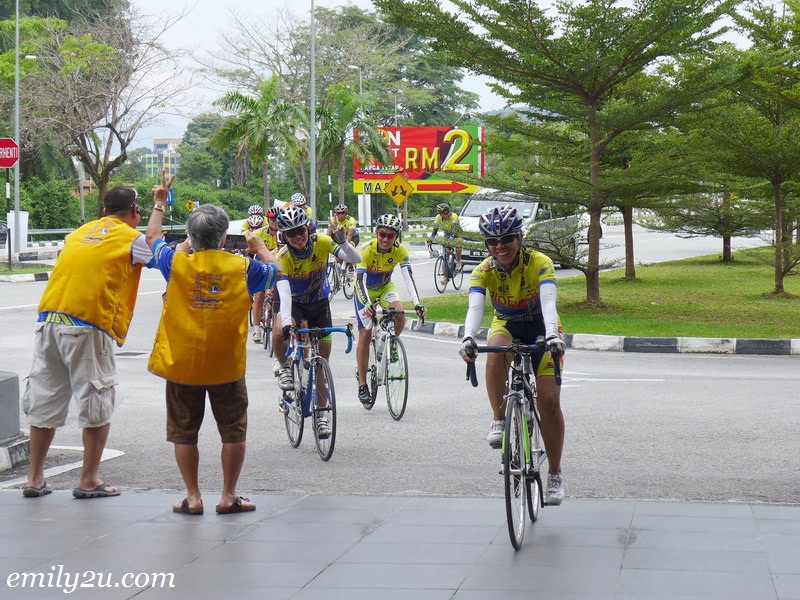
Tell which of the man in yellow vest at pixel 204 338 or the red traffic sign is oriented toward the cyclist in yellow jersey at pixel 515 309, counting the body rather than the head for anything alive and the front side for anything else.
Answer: the red traffic sign

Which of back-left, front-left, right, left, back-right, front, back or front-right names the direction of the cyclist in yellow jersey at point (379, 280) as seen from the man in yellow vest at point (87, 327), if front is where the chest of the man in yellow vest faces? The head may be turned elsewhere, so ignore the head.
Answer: front

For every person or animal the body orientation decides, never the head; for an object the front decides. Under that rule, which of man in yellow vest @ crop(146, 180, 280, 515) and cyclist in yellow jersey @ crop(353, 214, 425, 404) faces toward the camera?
the cyclist in yellow jersey

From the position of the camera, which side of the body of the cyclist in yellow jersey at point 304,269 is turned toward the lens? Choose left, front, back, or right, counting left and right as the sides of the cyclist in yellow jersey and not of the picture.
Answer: front

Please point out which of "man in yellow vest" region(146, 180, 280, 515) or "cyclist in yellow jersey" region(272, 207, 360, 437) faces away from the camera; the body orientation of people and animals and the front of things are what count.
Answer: the man in yellow vest

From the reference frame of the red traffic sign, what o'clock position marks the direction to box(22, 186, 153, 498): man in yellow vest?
The man in yellow vest is roughly at 12 o'clock from the red traffic sign.

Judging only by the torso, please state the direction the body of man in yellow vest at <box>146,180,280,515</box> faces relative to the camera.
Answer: away from the camera

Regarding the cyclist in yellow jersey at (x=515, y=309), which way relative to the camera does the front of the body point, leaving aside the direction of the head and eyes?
toward the camera

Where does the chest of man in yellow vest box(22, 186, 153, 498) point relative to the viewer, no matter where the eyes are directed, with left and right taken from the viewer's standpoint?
facing away from the viewer and to the right of the viewer

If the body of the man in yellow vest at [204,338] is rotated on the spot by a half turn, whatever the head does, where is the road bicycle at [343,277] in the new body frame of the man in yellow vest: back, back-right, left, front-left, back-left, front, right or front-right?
back

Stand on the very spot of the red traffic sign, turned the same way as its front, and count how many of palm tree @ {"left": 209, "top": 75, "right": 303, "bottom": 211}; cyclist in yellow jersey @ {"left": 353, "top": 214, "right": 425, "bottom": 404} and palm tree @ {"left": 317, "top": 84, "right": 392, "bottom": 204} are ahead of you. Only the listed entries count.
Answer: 1

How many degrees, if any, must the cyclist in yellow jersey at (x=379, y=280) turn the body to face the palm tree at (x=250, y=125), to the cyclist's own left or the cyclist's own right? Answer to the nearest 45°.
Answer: approximately 180°

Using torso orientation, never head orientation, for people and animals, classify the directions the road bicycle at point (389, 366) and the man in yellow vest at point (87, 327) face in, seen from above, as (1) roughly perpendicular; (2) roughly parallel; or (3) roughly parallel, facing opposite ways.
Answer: roughly perpendicular

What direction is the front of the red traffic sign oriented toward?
toward the camera

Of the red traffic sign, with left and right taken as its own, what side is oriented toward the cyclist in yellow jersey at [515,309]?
front

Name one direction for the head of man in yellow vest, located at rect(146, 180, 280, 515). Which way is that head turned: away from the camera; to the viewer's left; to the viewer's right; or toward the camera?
away from the camera

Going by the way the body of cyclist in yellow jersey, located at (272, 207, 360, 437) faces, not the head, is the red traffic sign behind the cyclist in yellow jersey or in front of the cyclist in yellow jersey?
behind

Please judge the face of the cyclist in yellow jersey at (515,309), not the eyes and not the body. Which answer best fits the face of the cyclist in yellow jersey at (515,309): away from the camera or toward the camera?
toward the camera
